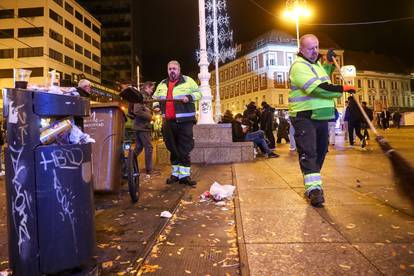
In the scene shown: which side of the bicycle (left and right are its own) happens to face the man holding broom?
left

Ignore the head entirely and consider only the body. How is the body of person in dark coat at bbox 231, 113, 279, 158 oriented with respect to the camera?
to the viewer's right

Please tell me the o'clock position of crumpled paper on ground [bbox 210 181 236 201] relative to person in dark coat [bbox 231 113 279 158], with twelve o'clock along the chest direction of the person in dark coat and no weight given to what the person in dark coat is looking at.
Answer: The crumpled paper on ground is roughly at 3 o'clock from the person in dark coat.

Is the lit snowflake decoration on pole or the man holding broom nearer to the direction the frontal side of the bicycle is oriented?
the man holding broom

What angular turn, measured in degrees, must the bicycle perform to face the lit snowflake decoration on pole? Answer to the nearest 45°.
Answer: approximately 180°

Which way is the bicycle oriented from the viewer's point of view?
toward the camera

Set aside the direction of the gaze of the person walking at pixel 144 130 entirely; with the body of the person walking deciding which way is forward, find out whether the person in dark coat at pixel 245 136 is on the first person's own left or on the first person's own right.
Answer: on the first person's own left

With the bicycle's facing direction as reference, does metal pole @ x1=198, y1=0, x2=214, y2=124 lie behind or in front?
behind

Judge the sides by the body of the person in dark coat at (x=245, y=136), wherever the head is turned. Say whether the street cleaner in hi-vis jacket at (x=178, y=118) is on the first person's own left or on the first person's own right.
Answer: on the first person's own right
